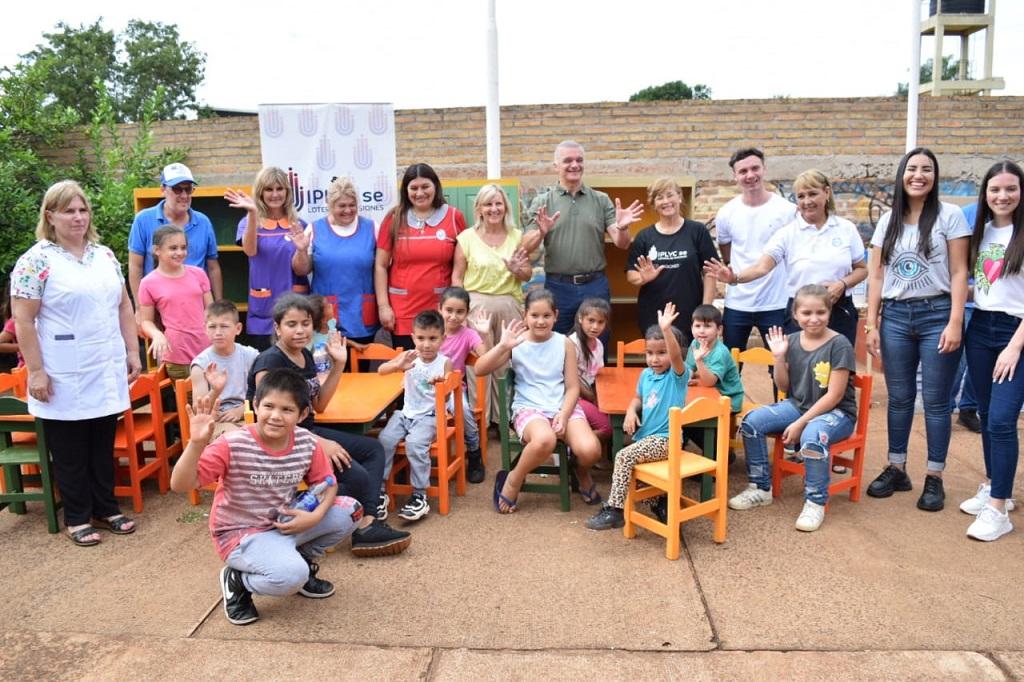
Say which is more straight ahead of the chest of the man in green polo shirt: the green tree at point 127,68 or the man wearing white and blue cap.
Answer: the man wearing white and blue cap

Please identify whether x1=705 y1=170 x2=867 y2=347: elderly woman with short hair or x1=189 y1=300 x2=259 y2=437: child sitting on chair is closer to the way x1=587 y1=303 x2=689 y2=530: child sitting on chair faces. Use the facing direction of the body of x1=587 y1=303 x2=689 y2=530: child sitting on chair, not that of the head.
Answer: the child sitting on chair

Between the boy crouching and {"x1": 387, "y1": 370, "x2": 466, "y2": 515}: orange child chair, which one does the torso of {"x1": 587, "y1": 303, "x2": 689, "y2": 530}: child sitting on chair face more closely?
the boy crouching

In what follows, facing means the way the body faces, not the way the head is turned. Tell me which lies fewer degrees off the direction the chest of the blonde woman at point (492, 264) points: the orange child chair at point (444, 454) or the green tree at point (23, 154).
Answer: the orange child chair

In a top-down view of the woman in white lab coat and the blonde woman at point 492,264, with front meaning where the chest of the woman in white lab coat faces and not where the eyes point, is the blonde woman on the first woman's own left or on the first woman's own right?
on the first woman's own left

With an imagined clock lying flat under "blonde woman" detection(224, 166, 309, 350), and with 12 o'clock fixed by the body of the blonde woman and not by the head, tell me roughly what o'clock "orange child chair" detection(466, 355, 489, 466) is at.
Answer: The orange child chair is roughly at 10 o'clock from the blonde woman.

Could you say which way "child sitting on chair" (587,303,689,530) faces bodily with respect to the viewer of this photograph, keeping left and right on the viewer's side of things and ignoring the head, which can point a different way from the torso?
facing the viewer and to the left of the viewer

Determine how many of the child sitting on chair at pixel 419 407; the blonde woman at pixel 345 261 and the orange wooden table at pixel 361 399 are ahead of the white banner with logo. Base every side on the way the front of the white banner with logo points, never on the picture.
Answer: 3

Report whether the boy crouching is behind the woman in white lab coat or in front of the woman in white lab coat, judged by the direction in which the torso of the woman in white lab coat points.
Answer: in front
